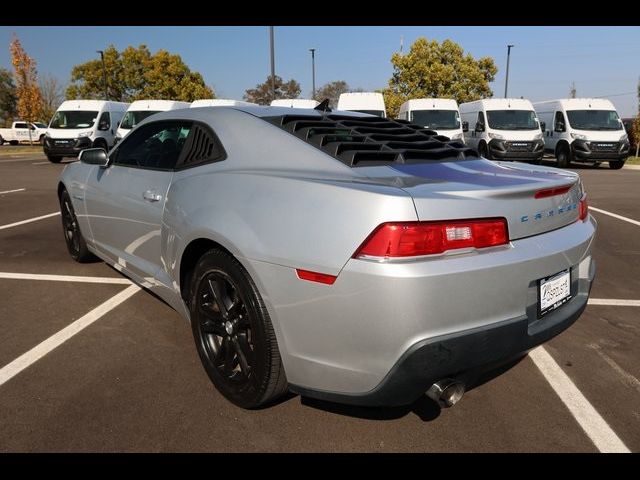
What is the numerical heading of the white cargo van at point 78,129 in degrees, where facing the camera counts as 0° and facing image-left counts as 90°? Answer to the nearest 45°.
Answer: approximately 45°

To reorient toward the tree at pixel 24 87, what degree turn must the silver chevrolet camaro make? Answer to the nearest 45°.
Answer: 0° — it already faces it

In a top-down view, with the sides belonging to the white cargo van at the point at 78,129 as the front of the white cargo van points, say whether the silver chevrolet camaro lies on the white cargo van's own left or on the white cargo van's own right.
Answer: on the white cargo van's own left

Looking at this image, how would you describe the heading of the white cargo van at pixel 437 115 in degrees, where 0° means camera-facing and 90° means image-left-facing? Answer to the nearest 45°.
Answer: approximately 0°

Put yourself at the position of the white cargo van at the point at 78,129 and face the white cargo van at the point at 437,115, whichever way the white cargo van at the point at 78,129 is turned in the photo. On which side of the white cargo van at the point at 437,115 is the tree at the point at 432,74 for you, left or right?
left

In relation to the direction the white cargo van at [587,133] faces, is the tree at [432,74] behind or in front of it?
behind

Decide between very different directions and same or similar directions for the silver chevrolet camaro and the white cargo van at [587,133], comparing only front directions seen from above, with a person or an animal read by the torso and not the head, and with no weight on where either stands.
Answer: very different directions

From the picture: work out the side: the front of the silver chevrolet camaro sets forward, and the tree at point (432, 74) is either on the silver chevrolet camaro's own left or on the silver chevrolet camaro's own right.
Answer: on the silver chevrolet camaro's own right

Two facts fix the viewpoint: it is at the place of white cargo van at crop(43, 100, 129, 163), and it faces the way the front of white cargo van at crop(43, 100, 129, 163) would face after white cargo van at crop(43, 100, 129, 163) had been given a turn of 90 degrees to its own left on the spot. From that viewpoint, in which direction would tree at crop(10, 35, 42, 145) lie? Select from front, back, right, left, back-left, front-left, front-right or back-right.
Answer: back-left

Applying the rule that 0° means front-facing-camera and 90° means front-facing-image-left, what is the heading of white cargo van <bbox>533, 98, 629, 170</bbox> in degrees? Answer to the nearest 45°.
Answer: approximately 315°

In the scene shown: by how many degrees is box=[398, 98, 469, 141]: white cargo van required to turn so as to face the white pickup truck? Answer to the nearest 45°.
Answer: approximately 135° to its right

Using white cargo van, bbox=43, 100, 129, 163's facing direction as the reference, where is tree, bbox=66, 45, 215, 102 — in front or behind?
behind

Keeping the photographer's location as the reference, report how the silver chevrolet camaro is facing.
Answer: facing away from the viewer and to the left of the viewer
